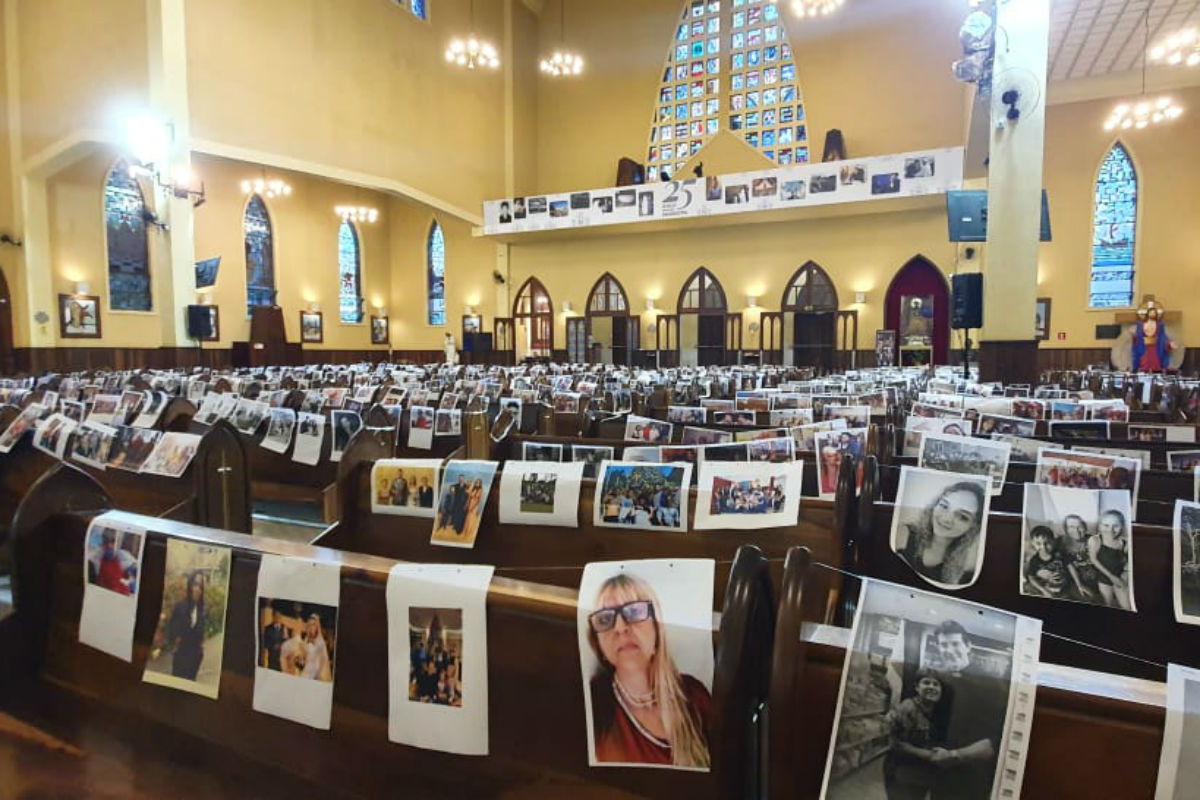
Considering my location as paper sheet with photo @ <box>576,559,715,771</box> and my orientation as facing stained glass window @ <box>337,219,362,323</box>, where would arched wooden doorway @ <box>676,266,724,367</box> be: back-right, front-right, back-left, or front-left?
front-right

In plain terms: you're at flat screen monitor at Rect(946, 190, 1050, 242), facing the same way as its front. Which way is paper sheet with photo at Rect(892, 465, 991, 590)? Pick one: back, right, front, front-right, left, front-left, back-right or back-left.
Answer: front

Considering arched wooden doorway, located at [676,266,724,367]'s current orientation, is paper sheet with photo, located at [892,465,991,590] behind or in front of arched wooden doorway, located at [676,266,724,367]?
in front

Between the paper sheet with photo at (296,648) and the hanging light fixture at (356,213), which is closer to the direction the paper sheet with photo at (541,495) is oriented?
the paper sheet with photo

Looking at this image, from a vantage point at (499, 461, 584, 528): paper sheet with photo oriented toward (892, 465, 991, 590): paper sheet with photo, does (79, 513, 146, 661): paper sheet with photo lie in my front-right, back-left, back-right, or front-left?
back-right

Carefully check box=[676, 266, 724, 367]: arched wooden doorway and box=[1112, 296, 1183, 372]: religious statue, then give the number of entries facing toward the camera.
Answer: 2

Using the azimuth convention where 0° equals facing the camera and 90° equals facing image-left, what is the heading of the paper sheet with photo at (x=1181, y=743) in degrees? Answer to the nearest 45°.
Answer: approximately 0°

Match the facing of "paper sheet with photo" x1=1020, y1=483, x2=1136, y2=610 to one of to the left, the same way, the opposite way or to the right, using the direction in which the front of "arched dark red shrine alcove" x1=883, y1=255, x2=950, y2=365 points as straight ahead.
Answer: the same way

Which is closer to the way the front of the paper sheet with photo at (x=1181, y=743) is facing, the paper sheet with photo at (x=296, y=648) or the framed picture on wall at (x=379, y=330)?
the paper sheet with photo

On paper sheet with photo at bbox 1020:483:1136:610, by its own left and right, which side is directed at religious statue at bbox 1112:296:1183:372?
back

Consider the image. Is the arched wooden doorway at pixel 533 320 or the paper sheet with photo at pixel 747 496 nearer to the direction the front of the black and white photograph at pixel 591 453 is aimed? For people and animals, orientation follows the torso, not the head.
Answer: the paper sheet with photo

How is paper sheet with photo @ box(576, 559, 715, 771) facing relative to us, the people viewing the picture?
facing the viewer

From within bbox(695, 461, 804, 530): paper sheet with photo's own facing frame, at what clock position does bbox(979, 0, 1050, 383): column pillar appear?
The column pillar is roughly at 7 o'clock from the paper sheet with photo.

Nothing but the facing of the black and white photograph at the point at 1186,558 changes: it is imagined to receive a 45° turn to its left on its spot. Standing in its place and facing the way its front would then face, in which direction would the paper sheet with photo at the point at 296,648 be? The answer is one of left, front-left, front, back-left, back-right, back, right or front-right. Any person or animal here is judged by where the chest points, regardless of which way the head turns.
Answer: right

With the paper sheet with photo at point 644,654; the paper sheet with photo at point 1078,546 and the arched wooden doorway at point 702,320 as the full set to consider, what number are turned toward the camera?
3

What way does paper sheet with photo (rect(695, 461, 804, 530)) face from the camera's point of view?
toward the camera

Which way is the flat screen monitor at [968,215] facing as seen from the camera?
toward the camera

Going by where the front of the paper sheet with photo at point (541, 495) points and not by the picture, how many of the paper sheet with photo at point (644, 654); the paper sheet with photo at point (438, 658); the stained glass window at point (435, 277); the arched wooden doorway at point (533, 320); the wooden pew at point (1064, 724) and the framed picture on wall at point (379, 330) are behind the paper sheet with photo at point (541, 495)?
3

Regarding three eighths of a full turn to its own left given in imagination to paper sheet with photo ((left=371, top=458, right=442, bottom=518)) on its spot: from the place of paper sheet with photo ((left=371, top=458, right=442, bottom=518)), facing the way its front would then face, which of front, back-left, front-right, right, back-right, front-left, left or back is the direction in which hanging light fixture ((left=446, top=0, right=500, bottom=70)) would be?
front-left
